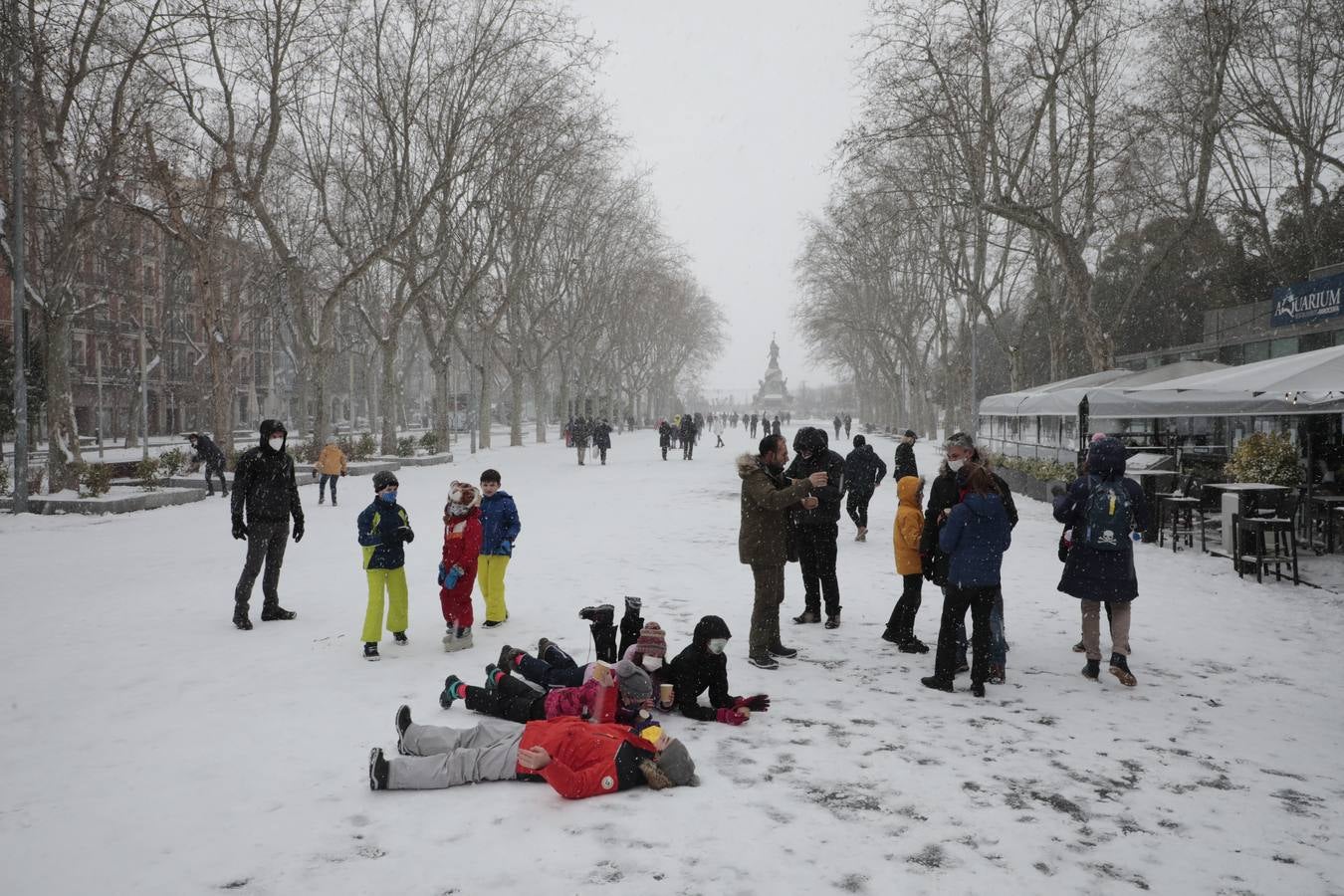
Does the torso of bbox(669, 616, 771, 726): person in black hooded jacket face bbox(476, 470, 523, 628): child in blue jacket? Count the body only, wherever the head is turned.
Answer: no

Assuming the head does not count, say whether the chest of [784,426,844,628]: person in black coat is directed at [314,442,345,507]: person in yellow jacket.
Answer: no

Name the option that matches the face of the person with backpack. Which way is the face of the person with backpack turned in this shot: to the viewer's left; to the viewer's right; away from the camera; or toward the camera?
away from the camera

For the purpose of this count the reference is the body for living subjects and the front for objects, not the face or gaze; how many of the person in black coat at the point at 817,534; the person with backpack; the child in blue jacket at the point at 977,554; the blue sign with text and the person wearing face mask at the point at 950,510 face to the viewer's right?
0

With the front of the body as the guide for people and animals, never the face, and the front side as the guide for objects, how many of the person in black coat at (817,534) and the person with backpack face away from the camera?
1

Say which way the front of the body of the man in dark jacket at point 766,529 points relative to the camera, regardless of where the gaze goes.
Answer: to the viewer's right

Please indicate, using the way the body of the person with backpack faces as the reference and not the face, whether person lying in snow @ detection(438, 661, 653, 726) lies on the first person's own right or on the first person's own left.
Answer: on the first person's own left

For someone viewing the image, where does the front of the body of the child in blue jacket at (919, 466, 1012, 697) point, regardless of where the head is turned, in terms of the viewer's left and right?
facing away from the viewer and to the left of the viewer

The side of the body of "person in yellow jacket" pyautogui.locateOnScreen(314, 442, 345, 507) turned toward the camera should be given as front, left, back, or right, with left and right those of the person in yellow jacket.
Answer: back

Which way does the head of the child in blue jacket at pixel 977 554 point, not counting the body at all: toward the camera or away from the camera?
away from the camera

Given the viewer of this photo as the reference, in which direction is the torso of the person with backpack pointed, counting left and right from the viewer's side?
facing away from the viewer
